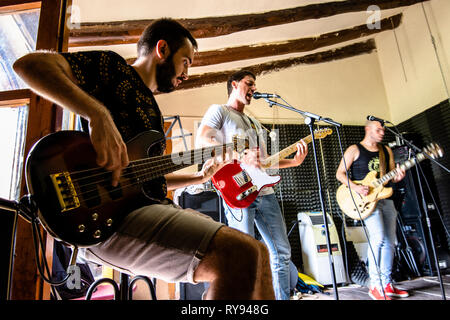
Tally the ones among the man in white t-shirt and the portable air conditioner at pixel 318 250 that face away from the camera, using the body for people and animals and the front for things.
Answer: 0

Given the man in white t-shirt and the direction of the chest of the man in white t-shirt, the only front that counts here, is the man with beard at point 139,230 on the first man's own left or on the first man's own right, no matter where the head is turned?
on the first man's own right

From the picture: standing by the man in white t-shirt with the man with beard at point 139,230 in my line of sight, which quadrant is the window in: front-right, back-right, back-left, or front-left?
front-right

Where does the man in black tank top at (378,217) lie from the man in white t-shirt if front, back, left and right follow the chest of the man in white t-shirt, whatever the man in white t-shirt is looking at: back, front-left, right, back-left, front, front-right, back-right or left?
left

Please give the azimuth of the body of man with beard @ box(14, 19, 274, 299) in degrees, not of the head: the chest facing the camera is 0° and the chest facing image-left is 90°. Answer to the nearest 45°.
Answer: approximately 270°

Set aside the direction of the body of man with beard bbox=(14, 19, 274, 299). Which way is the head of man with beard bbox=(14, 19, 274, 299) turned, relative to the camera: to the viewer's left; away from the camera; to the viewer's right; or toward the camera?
to the viewer's right

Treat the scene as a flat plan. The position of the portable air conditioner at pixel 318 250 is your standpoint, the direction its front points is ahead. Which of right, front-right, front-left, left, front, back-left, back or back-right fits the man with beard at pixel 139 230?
front-right

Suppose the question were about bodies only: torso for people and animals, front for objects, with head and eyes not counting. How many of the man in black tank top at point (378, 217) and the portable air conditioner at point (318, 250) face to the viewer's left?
0

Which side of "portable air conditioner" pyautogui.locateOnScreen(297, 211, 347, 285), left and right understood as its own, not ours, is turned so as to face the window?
right

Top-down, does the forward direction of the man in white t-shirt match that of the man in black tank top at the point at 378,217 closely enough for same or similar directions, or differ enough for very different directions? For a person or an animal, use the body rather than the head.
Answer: same or similar directions

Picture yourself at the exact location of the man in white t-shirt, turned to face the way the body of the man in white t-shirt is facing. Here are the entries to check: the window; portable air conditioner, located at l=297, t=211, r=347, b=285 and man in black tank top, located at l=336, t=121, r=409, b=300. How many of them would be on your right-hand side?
1

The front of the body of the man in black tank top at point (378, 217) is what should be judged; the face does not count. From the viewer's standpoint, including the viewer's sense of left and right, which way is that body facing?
facing the viewer and to the right of the viewer
